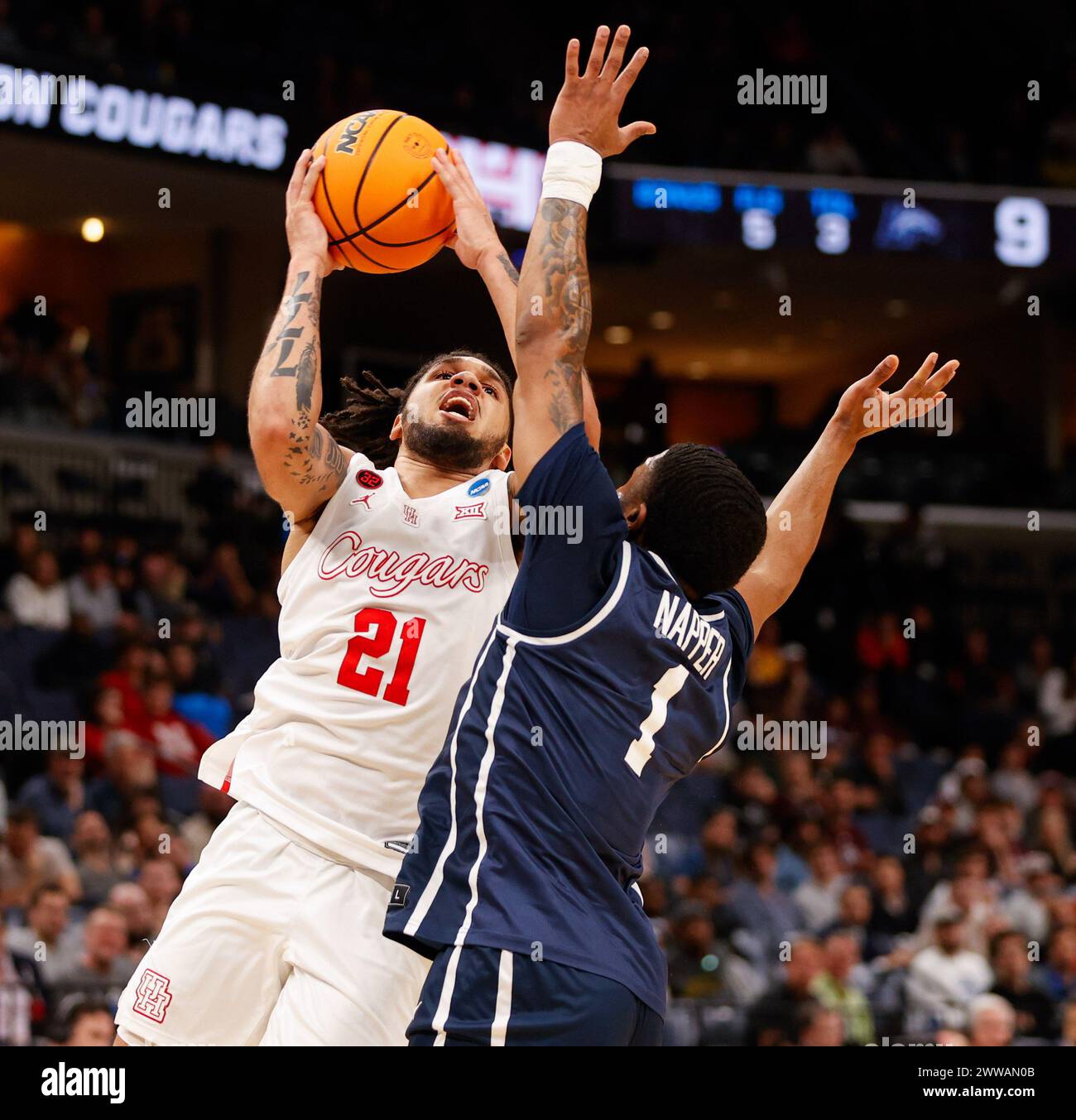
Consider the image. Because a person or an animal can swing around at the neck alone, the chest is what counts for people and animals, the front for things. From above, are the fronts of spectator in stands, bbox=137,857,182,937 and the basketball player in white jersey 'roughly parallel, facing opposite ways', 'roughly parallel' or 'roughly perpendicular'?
roughly parallel

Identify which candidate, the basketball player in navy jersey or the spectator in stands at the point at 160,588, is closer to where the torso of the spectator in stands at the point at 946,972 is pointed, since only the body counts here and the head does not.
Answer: the basketball player in navy jersey

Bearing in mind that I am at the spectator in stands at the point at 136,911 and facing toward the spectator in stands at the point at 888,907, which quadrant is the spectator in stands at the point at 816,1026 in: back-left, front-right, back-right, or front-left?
front-right

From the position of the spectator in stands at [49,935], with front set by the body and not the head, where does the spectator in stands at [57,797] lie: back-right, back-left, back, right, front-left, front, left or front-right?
back

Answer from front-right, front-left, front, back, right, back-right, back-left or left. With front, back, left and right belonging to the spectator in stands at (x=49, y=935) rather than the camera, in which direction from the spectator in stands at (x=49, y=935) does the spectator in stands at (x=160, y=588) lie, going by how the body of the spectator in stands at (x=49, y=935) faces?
back

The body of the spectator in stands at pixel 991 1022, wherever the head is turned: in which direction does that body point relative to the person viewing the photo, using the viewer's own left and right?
facing the viewer

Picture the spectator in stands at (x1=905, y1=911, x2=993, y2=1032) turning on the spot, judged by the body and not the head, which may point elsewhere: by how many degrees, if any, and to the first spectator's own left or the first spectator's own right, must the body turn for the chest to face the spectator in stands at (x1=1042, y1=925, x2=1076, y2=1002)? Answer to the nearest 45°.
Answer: approximately 135° to the first spectator's own left

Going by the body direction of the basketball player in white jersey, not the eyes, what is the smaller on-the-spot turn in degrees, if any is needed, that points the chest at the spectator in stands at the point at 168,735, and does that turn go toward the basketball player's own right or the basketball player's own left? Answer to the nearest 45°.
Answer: approximately 180°

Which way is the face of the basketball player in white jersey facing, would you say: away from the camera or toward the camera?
toward the camera

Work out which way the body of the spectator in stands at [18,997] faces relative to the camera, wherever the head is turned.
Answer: toward the camera

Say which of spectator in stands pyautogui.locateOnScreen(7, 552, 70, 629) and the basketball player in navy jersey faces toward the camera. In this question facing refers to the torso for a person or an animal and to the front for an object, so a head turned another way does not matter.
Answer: the spectator in stands

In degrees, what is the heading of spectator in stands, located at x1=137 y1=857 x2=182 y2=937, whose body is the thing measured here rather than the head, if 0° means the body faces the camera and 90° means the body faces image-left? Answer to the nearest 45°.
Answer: approximately 0°

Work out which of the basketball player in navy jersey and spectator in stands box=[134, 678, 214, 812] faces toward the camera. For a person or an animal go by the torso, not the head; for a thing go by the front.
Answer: the spectator in stands

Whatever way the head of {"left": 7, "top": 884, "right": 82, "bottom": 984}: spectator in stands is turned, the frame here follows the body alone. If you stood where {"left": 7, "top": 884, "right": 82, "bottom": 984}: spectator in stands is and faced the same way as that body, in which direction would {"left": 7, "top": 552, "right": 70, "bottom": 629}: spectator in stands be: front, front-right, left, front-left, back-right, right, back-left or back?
back

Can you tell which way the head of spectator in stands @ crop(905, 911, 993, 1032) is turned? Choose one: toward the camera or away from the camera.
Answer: toward the camera

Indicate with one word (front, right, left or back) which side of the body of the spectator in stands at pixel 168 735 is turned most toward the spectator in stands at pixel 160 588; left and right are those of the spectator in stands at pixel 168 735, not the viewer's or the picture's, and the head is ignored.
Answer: back

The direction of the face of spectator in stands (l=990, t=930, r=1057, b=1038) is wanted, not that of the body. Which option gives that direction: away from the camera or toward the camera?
toward the camera

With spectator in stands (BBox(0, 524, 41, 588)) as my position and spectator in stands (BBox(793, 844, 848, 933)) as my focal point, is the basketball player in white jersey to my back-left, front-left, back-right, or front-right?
front-right

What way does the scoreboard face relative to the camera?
toward the camera

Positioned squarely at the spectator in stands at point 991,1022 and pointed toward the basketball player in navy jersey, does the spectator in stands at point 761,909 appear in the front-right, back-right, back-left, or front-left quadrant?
back-right
